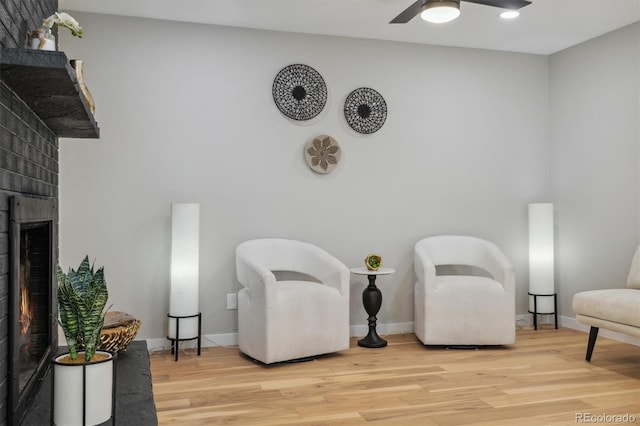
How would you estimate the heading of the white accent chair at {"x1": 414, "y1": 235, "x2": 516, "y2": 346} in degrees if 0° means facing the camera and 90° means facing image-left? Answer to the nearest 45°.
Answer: approximately 0°

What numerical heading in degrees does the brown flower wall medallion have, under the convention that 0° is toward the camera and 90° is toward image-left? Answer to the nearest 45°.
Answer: approximately 0°

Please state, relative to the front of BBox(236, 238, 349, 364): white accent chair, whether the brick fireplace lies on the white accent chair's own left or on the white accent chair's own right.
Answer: on the white accent chair's own right

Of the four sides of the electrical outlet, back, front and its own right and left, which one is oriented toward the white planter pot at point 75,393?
front

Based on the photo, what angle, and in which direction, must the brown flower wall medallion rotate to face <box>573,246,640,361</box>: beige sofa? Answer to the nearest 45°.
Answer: approximately 45° to its left
